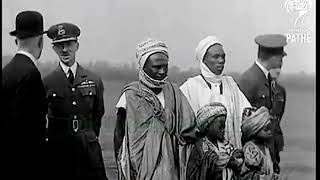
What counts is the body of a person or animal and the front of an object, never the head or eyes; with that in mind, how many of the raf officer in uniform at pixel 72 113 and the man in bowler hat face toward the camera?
1

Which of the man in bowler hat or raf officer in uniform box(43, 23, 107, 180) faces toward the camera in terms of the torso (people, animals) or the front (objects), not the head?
the raf officer in uniform

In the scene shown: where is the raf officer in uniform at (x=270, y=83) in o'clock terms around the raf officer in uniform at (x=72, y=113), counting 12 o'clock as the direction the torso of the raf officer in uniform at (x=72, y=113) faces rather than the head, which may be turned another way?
the raf officer in uniform at (x=270, y=83) is roughly at 9 o'clock from the raf officer in uniform at (x=72, y=113).

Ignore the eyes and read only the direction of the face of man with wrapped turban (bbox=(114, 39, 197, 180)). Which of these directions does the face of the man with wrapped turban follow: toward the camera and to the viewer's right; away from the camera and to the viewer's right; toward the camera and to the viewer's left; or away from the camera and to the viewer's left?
toward the camera and to the viewer's right

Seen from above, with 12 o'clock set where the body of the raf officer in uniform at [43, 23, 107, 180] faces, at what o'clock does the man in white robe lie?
The man in white robe is roughly at 9 o'clock from the raf officer in uniform.

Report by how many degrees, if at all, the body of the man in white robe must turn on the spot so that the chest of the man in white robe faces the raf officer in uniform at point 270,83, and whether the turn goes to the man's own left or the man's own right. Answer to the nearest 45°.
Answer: approximately 45° to the man's own left

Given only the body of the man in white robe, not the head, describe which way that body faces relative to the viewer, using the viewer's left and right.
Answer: facing the viewer and to the right of the viewer

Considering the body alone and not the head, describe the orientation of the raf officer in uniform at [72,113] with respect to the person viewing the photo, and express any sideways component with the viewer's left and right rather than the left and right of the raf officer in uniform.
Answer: facing the viewer
